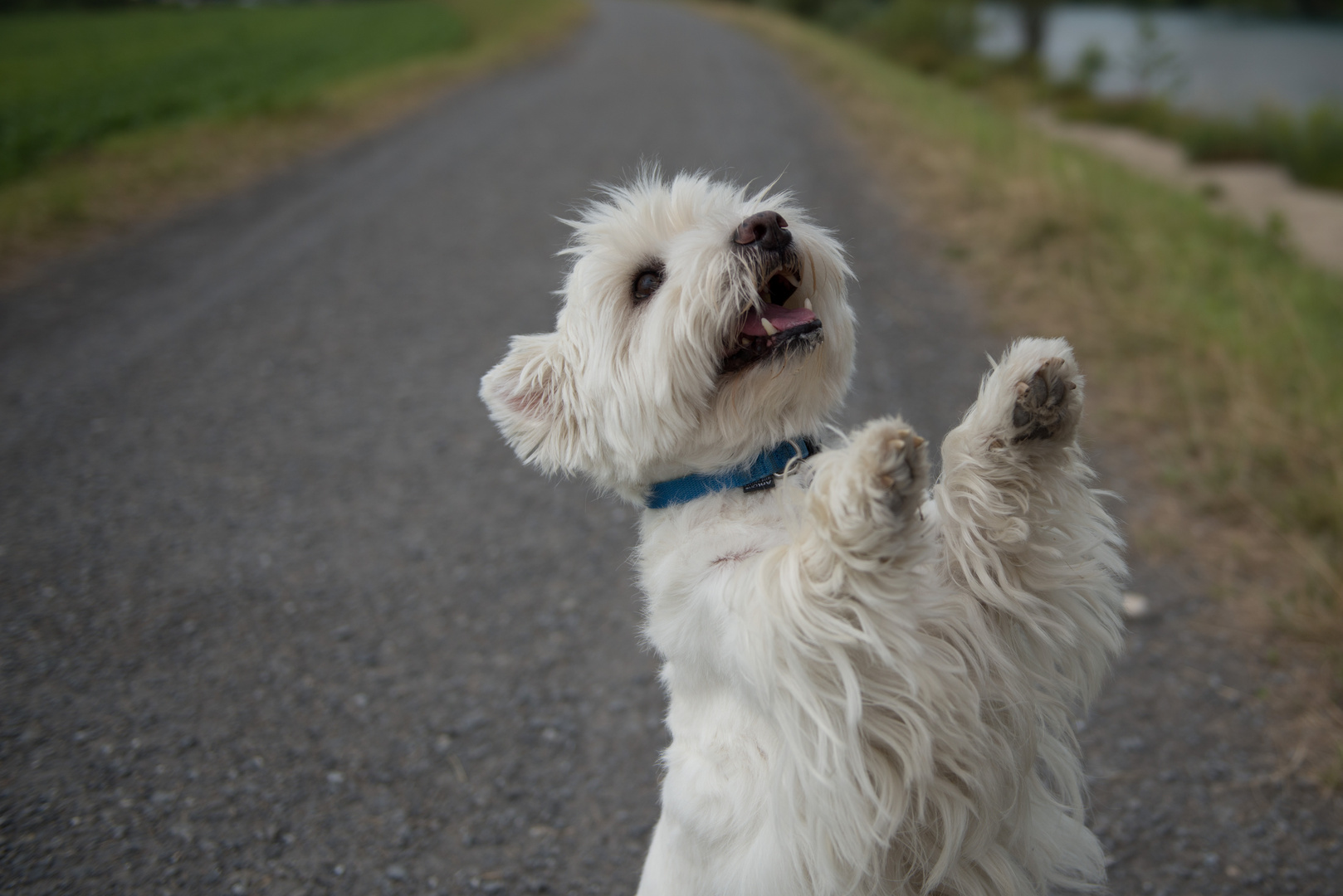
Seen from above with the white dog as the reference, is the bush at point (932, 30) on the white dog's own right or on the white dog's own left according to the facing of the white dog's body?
on the white dog's own left

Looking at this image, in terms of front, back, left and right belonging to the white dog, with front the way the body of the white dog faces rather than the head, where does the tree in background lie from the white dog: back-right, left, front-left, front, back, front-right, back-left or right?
back-left

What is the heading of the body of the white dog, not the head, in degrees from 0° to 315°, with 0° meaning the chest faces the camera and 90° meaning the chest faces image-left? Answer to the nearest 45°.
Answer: approximately 315°

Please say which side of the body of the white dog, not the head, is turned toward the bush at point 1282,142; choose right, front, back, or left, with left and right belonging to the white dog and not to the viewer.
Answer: left
